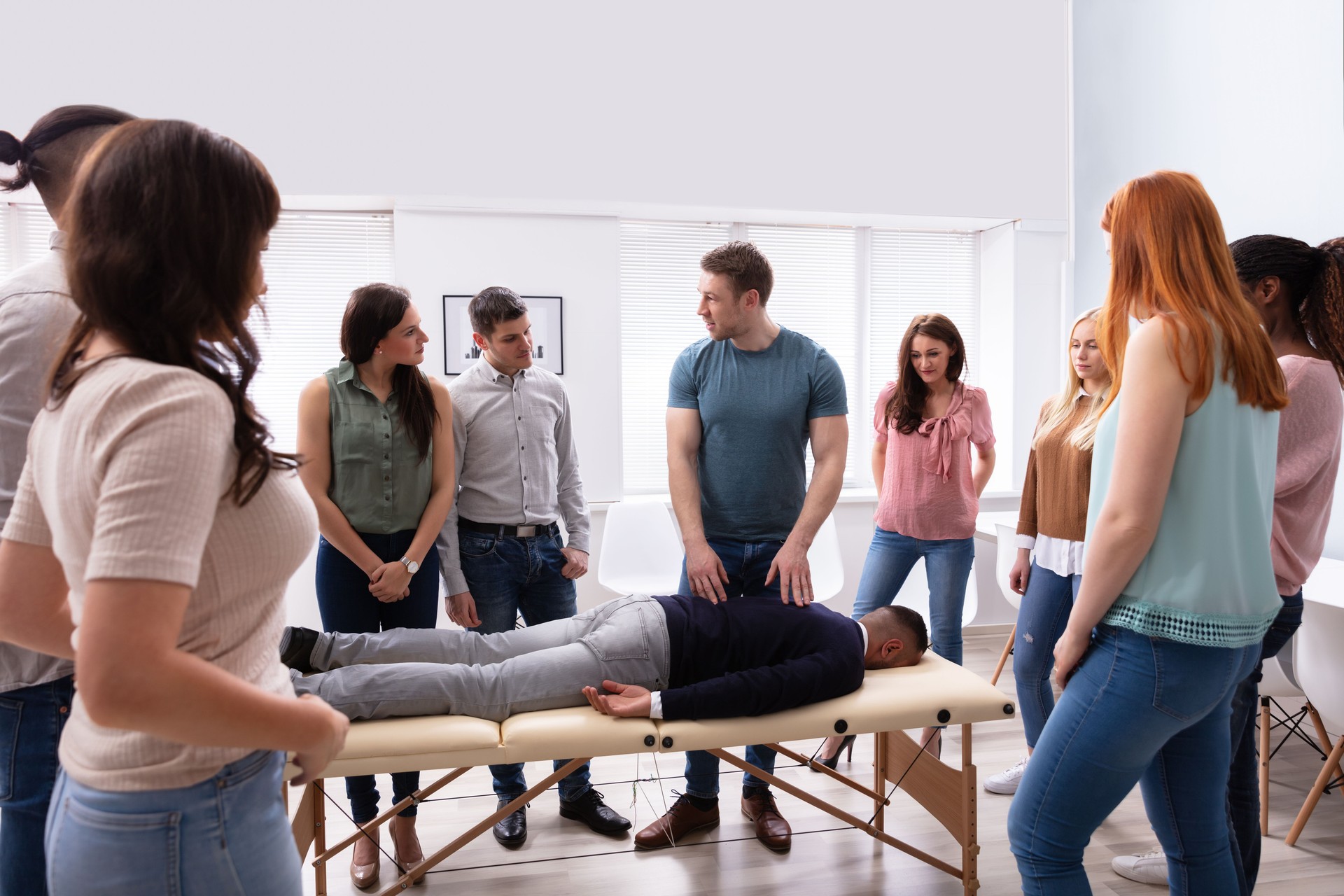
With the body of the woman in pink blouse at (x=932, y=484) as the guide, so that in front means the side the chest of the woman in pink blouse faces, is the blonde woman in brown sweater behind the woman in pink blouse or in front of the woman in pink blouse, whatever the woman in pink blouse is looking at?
in front

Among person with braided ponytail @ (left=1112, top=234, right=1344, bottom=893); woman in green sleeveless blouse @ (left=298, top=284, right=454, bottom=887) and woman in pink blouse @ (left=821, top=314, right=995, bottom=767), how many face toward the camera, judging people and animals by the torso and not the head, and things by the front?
2

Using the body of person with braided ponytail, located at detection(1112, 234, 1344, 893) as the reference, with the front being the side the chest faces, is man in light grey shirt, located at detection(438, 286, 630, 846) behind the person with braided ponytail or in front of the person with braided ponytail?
in front

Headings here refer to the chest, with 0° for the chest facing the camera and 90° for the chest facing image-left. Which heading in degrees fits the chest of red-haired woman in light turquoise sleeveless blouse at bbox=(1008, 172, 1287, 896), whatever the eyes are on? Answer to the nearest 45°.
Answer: approximately 135°

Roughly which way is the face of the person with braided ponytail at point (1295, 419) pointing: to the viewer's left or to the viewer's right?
to the viewer's left

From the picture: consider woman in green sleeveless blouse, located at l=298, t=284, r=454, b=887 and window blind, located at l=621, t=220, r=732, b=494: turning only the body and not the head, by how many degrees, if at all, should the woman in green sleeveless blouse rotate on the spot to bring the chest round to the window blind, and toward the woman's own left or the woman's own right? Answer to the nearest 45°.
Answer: approximately 135° to the woman's own left

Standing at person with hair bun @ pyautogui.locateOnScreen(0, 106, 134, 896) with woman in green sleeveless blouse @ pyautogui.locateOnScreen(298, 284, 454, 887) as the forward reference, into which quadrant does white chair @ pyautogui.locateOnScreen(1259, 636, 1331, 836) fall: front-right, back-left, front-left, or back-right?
front-right

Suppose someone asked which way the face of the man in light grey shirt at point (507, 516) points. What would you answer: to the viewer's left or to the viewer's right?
to the viewer's right

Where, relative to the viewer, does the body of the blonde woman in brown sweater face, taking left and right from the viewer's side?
facing the viewer and to the left of the viewer

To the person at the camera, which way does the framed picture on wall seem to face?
facing the viewer

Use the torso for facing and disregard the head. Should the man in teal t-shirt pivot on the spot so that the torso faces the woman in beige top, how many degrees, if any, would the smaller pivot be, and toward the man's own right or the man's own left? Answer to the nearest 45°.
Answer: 0° — they already face them

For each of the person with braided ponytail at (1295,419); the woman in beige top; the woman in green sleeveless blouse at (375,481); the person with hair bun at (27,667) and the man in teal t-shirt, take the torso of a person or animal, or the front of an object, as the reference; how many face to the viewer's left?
1

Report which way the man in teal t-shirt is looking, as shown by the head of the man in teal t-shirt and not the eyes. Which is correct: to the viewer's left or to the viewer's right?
to the viewer's left

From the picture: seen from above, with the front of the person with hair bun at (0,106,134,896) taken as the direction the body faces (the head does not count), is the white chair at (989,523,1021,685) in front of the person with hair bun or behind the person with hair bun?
in front
